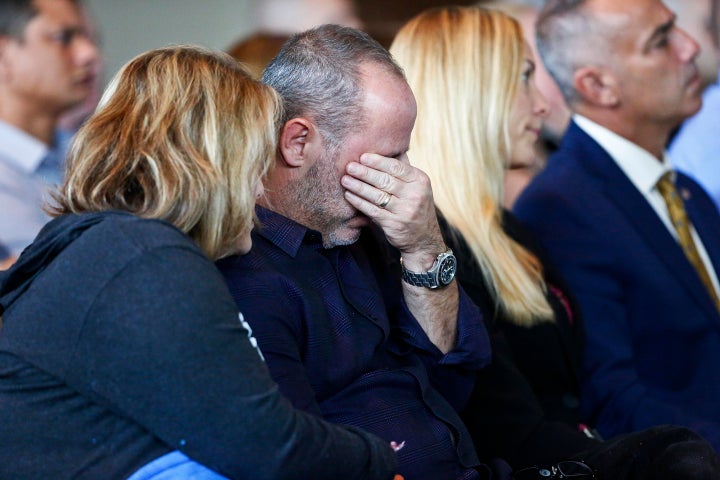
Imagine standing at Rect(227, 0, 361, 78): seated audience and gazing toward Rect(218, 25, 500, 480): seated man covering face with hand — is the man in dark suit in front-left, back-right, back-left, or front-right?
front-left

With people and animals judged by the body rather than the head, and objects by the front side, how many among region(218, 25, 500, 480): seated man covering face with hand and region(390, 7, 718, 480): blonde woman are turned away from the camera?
0

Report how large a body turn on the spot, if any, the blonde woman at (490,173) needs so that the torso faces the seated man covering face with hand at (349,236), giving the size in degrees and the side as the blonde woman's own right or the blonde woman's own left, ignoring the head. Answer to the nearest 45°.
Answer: approximately 90° to the blonde woman's own right

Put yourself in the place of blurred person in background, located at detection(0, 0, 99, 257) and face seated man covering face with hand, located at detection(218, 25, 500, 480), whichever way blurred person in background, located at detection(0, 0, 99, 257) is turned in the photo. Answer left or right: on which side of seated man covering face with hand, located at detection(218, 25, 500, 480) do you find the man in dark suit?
left

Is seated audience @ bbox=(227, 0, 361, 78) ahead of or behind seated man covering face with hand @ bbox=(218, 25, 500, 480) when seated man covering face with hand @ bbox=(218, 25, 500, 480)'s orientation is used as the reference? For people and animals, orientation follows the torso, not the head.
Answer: behind

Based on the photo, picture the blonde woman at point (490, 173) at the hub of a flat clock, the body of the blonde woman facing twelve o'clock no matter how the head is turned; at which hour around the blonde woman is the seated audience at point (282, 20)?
The seated audience is roughly at 8 o'clock from the blonde woman.

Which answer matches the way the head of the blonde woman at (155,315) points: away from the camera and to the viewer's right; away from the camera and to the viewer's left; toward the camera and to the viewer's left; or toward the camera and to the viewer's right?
away from the camera and to the viewer's right

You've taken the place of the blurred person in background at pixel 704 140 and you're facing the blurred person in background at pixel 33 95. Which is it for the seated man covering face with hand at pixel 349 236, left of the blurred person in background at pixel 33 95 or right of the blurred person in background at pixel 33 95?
left

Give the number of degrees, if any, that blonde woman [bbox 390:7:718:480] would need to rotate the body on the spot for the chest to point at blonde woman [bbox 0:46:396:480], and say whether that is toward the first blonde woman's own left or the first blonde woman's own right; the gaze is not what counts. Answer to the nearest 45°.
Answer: approximately 90° to the first blonde woman's own right

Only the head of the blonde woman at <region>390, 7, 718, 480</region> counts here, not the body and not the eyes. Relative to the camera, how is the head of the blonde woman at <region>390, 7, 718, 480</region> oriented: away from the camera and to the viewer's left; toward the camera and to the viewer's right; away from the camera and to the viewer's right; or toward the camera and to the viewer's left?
away from the camera and to the viewer's right

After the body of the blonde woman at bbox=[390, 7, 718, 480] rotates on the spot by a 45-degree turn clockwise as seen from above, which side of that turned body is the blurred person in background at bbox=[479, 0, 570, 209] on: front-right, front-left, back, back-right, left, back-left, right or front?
back-left

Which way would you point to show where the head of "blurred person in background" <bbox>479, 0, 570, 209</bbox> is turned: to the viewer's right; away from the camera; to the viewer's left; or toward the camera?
to the viewer's right

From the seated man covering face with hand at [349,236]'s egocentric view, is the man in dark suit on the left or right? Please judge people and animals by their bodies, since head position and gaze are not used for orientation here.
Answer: on their left

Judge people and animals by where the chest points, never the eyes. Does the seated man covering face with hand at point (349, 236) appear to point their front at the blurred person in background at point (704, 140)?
no

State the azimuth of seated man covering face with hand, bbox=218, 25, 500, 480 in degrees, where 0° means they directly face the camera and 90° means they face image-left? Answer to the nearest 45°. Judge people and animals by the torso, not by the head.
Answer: approximately 315°

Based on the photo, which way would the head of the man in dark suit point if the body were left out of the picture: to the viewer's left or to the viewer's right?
to the viewer's right

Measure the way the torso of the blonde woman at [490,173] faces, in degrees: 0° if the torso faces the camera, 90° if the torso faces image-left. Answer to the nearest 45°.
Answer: approximately 270°
